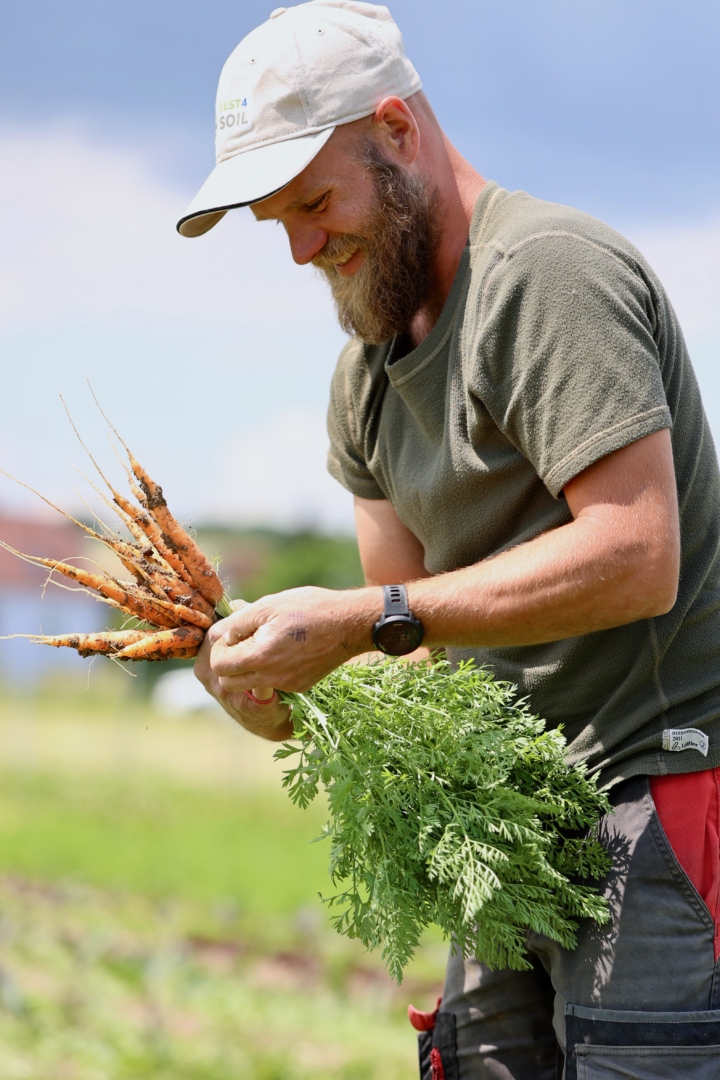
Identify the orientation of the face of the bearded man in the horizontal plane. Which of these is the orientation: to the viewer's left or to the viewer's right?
to the viewer's left

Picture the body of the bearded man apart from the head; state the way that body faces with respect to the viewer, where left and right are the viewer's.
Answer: facing the viewer and to the left of the viewer
